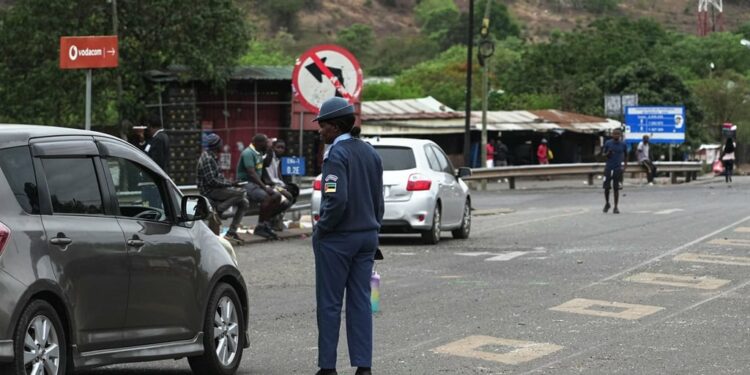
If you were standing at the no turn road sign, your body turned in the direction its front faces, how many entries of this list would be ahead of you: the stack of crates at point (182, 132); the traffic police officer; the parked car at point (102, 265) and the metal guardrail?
2

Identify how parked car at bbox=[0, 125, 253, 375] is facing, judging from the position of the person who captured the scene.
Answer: facing away from the viewer and to the right of the viewer

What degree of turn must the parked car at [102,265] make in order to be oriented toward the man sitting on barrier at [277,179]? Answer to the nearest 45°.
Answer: approximately 45° to its left

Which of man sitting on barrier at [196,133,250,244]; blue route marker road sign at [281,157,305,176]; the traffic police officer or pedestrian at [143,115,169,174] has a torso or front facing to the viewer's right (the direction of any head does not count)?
the man sitting on barrier

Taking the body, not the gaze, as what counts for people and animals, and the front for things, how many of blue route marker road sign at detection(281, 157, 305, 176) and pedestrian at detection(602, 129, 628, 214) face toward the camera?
2
